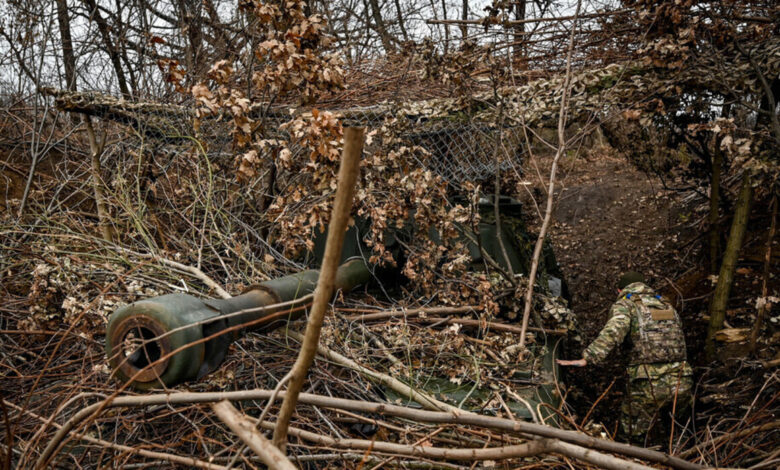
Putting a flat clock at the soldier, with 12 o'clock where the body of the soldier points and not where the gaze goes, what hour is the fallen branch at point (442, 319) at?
The fallen branch is roughly at 9 o'clock from the soldier.

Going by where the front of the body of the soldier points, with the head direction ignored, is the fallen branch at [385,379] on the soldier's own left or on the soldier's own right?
on the soldier's own left

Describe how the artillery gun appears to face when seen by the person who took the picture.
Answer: facing the viewer and to the left of the viewer

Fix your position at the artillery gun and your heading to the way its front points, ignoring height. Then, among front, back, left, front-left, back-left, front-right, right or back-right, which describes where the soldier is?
back

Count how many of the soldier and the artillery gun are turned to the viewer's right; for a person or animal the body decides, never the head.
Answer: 0

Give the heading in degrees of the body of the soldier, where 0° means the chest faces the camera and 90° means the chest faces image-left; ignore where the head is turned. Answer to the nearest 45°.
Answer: approximately 135°

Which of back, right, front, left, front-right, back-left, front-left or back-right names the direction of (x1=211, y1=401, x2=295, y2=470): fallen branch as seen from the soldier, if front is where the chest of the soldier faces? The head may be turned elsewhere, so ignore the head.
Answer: back-left

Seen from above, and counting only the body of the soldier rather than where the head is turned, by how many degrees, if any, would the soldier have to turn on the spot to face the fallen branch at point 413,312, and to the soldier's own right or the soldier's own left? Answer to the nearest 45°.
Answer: approximately 90° to the soldier's own left

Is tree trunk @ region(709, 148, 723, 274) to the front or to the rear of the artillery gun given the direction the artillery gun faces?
to the rear

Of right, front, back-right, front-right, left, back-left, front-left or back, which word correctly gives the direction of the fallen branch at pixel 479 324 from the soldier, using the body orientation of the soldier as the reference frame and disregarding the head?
left

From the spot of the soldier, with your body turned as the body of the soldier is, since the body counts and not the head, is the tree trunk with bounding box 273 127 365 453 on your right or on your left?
on your left

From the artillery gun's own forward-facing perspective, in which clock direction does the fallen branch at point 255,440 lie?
The fallen branch is roughly at 10 o'clock from the artillery gun.

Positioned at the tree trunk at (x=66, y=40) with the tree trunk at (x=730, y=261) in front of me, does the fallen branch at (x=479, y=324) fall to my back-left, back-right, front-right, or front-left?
front-right
